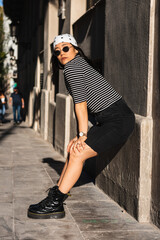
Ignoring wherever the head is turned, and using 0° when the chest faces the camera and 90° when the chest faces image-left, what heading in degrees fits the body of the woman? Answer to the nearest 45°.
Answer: approximately 90°

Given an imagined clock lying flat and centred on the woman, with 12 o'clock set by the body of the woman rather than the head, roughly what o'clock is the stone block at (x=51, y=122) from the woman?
The stone block is roughly at 3 o'clock from the woman.

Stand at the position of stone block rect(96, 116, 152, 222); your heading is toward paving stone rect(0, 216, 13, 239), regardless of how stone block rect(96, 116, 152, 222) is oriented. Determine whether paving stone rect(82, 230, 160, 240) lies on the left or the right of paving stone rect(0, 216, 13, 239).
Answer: left
